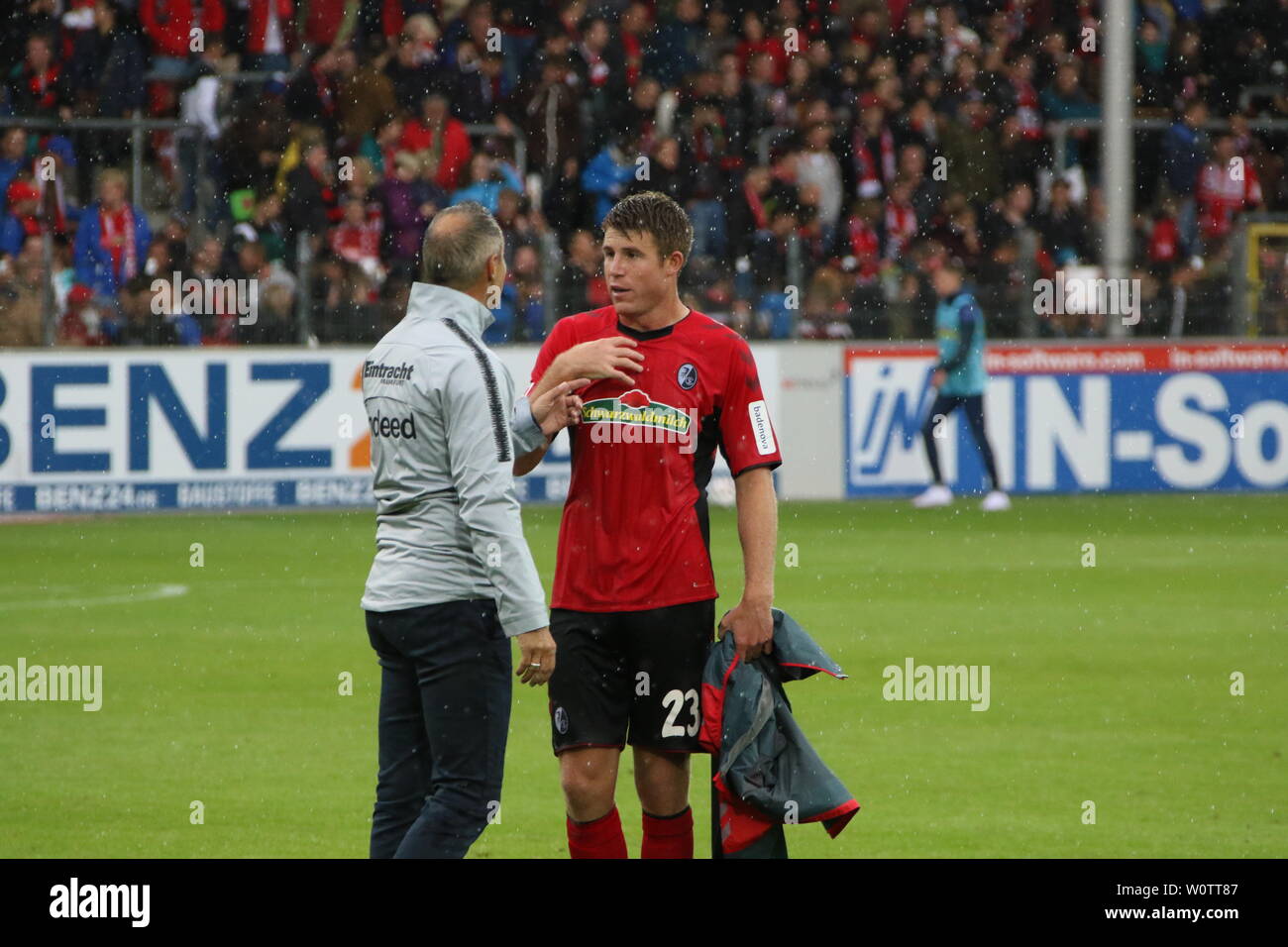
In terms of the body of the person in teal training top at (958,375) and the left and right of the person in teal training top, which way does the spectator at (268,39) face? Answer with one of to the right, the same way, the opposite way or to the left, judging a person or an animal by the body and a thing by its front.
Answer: to the left

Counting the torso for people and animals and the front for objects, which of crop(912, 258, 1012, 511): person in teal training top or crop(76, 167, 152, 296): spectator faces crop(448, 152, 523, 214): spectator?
the person in teal training top

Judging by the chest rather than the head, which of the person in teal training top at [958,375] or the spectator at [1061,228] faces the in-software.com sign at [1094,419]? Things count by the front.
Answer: the spectator

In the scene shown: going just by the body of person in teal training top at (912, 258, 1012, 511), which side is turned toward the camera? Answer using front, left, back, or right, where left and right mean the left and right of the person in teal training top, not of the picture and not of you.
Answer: left

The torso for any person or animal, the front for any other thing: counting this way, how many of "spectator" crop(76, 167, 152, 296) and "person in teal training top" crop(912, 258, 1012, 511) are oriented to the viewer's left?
1

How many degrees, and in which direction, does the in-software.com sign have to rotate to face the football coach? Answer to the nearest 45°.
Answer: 0° — it already faces them

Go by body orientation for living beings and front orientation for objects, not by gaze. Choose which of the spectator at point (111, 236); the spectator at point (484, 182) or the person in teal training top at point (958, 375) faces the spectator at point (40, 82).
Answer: the person in teal training top

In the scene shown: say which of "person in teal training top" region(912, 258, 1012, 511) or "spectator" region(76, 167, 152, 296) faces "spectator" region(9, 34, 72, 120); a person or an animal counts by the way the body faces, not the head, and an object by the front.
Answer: the person in teal training top

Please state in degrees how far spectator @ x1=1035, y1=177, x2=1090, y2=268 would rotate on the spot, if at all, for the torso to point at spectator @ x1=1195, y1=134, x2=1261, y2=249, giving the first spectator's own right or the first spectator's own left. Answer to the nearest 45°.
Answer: approximately 135° to the first spectator's own left

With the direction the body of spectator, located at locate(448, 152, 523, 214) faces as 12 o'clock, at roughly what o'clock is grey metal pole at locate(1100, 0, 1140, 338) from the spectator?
The grey metal pole is roughly at 9 o'clock from the spectator.

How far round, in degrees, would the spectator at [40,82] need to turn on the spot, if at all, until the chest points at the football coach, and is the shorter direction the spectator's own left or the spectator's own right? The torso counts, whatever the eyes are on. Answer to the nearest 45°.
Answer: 0° — they already face them

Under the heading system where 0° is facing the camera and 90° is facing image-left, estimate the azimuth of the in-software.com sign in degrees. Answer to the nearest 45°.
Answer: approximately 0°

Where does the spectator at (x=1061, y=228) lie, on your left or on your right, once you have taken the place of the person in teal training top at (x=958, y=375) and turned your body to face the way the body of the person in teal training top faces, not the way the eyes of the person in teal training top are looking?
on your right

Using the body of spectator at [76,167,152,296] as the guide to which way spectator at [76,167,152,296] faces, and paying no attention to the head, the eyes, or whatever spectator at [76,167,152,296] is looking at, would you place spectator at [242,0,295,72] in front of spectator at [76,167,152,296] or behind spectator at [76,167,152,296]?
behind
